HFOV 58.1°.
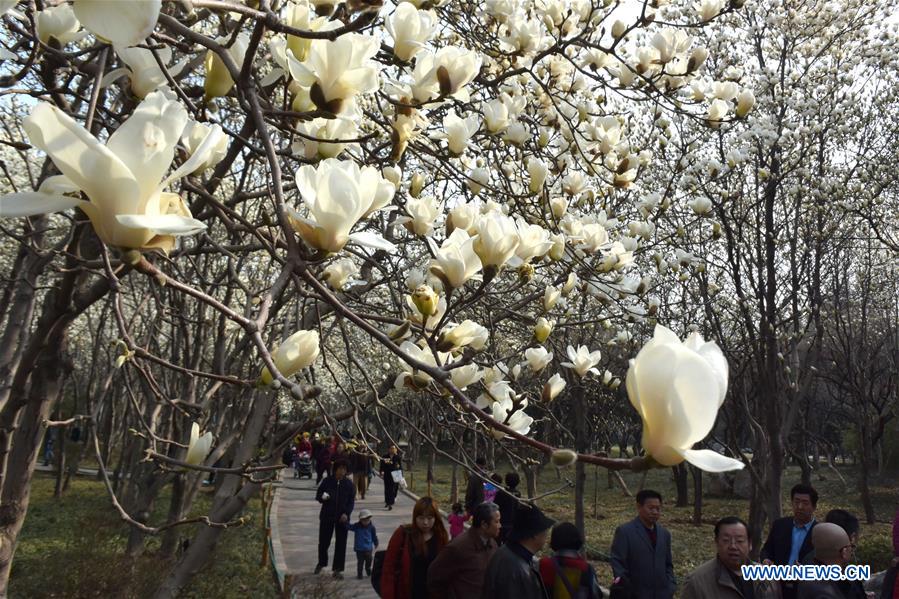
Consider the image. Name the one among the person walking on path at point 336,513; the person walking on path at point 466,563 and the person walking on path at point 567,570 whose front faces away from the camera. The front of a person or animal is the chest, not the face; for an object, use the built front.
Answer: the person walking on path at point 567,570

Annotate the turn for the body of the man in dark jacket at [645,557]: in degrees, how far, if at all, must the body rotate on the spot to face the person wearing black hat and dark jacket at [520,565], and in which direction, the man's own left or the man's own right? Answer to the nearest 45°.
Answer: approximately 90° to the man's own right

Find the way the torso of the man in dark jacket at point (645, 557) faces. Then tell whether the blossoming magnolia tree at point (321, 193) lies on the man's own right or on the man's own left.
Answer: on the man's own right

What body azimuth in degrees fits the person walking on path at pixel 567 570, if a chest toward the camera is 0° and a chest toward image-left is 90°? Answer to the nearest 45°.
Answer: approximately 180°

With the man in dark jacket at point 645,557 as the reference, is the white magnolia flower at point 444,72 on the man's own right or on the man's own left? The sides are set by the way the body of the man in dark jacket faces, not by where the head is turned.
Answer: on the man's own right

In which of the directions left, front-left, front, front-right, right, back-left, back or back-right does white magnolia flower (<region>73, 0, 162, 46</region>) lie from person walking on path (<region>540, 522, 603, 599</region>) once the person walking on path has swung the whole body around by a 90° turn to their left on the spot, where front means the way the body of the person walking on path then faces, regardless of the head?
left

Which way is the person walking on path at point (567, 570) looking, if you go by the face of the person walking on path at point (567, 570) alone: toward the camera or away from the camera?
away from the camera
